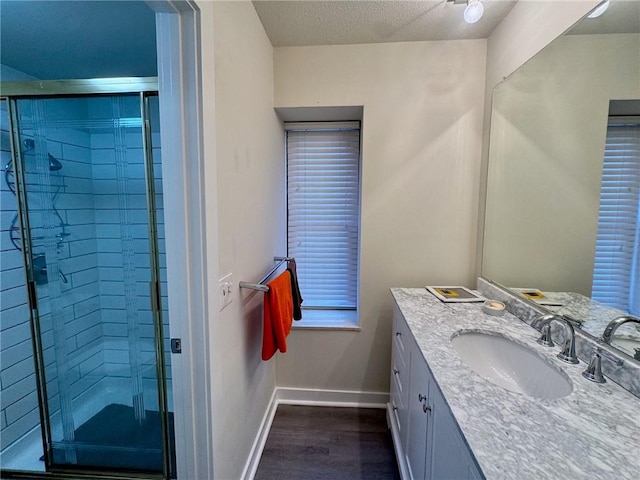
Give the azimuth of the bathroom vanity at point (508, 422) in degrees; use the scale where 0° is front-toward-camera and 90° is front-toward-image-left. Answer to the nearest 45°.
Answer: approximately 45°

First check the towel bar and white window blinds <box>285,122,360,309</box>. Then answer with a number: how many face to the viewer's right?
1

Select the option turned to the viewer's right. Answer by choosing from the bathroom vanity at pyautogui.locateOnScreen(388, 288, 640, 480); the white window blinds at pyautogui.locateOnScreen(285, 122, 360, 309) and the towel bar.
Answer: the towel bar

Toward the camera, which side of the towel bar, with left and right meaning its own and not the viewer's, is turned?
right

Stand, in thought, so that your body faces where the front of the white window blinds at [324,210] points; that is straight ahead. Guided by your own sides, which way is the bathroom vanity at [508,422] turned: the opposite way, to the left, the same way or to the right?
to the right

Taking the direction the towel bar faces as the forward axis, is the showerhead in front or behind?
behind

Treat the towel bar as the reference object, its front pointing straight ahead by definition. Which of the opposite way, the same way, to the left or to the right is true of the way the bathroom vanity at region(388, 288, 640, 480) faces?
the opposite way

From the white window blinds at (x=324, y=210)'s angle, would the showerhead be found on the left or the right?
on its right

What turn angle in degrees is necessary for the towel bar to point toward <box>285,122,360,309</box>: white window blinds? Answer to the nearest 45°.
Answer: approximately 45° to its left
